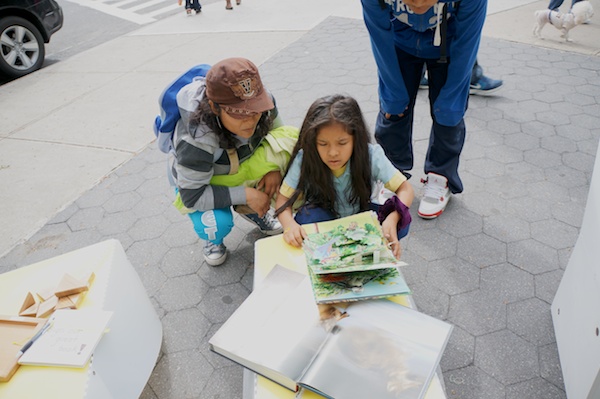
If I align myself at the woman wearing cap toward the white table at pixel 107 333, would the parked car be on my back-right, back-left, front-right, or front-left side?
back-right

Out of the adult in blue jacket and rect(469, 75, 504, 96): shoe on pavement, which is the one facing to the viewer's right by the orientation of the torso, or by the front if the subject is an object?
the shoe on pavement

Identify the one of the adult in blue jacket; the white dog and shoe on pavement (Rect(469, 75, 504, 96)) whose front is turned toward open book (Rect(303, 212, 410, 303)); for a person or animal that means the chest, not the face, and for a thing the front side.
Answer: the adult in blue jacket

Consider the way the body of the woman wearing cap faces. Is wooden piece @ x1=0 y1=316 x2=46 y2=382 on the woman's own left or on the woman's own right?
on the woman's own right

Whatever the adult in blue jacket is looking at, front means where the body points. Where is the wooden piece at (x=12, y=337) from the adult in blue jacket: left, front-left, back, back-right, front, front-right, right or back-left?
front-right

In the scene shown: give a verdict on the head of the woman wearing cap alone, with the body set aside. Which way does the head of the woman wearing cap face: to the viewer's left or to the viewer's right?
to the viewer's right

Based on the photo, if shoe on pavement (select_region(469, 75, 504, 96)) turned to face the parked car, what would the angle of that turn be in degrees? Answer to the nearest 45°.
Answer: approximately 180°

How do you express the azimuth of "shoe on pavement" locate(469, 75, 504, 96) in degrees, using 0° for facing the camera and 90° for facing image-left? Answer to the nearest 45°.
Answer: approximately 270°

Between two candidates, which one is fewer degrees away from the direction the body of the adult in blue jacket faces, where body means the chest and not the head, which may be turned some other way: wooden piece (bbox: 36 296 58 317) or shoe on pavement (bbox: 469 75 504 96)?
the wooden piece

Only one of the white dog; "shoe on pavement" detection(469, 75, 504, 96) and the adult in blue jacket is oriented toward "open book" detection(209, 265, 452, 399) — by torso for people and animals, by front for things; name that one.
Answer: the adult in blue jacket

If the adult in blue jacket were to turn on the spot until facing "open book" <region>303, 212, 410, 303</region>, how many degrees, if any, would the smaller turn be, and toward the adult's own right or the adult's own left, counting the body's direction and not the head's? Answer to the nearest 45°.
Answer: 0° — they already face it

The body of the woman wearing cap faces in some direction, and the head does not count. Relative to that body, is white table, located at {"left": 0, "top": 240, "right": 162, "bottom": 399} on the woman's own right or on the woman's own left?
on the woman's own right

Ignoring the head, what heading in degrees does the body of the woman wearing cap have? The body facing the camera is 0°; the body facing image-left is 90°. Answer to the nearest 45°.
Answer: approximately 315°

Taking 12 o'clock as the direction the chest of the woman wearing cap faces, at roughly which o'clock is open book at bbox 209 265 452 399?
The open book is roughly at 1 o'clock from the woman wearing cap.
